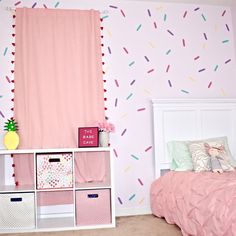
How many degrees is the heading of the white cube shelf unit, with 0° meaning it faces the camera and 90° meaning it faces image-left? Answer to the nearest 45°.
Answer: approximately 0°

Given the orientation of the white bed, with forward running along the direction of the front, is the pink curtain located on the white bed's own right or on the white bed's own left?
on the white bed's own right

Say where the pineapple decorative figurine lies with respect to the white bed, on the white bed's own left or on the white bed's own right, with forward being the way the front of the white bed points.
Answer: on the white bed's own right

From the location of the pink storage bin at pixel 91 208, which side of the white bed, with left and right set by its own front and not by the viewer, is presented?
right

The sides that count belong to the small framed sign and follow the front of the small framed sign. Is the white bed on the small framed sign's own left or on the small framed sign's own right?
on the small framed sign's own left

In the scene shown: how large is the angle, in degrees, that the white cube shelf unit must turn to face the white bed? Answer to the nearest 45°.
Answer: approximately 90° to its left

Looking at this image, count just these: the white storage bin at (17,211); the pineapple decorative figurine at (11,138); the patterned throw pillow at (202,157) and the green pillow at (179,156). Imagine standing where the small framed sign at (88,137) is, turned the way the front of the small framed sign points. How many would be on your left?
2

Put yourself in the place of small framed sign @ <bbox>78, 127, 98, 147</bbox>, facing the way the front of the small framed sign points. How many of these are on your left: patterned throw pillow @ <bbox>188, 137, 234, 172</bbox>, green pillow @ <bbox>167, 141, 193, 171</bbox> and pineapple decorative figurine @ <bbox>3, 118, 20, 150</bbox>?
2
